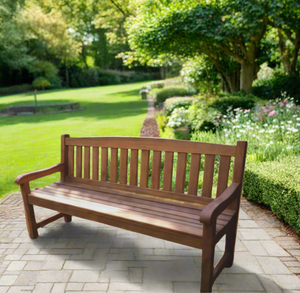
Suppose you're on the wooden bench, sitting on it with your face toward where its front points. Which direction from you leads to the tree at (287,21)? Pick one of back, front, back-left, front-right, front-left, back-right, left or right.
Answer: back

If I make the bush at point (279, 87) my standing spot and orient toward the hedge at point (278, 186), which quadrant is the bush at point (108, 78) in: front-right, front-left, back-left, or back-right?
back-right

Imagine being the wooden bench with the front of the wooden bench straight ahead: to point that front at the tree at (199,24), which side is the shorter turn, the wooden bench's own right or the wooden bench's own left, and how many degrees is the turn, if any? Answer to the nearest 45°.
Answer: approximately 135° to the wooden bench's own right

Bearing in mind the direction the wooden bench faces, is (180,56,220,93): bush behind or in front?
behind

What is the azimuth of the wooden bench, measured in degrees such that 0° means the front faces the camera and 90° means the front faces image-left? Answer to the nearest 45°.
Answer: approximately 45°

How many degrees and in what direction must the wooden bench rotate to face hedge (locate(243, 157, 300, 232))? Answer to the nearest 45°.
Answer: approximately 135° to its left

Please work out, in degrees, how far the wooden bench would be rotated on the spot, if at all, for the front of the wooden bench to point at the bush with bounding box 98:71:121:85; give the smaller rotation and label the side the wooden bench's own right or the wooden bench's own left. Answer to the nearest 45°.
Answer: approximately 135° to the wooden bench's own right

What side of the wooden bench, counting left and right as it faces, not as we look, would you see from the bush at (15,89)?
right
